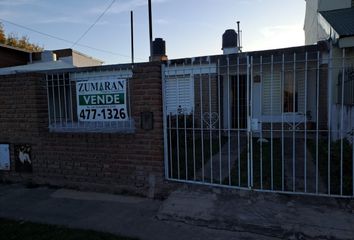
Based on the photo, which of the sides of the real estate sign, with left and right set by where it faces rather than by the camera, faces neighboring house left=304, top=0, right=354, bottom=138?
left

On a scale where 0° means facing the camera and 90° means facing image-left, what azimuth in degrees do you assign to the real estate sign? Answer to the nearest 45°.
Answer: approximately 0°

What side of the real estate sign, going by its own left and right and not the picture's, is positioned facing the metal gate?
left

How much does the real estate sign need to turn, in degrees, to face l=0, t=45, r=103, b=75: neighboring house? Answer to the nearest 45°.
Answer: approximately 180°

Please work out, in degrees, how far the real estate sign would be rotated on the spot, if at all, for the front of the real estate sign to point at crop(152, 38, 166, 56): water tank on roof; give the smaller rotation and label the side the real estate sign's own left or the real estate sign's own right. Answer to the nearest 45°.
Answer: approximately 180°

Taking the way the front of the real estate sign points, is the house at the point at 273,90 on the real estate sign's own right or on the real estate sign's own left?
on the real estate sign's own left

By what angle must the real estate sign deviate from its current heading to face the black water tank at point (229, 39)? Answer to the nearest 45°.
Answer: approximately 135° to its left
